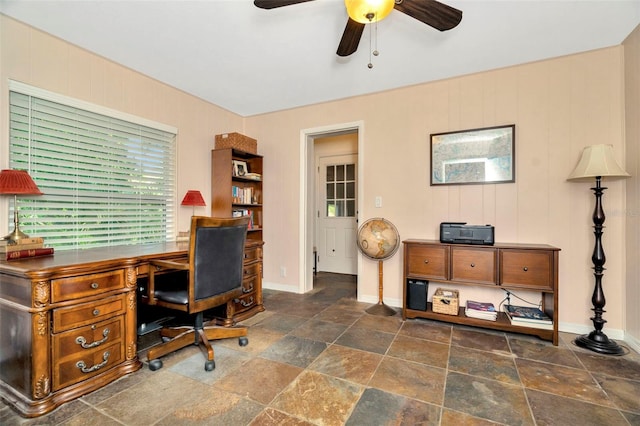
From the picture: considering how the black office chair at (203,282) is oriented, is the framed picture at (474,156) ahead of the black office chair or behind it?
behind

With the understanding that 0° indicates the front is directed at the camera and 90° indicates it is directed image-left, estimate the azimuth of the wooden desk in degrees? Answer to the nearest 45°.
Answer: approximately 315°

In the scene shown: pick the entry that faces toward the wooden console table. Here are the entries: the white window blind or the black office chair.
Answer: the white window blind

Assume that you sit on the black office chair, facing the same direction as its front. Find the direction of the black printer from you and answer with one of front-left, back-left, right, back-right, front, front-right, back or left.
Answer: back-right

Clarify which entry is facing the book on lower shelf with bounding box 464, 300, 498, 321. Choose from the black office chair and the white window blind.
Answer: the white window blind

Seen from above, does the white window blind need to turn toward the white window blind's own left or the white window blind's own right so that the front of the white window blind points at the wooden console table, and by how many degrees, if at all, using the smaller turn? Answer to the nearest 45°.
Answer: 0° — it already faces it

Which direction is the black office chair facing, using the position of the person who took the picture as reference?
facing away from the viewer and to the left of the viewer

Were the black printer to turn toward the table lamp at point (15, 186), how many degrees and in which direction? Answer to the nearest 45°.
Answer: approximately 45° to its right

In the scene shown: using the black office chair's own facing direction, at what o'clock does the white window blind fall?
The white window blind is roughly at 12 o'clock from the black office chair.

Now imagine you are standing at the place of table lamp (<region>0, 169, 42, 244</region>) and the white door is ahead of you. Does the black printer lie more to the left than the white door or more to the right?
right

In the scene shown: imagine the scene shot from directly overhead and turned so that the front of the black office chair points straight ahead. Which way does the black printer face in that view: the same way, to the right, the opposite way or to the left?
to the left

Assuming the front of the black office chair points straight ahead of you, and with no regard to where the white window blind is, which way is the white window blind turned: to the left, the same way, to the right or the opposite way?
the opposite way

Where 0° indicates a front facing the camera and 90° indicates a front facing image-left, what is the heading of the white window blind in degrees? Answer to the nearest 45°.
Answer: approximately 315°

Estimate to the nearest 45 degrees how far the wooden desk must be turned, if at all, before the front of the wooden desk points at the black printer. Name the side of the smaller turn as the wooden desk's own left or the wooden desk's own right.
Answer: approximately 45° to the wooden desk's own left

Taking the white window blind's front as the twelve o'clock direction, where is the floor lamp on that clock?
The floor lamp is roughly at 12 o'clock from the white window blind.
